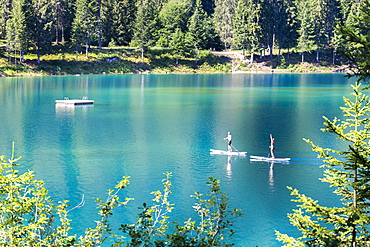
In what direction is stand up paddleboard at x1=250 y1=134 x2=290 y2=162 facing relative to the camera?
to the viewer's left
